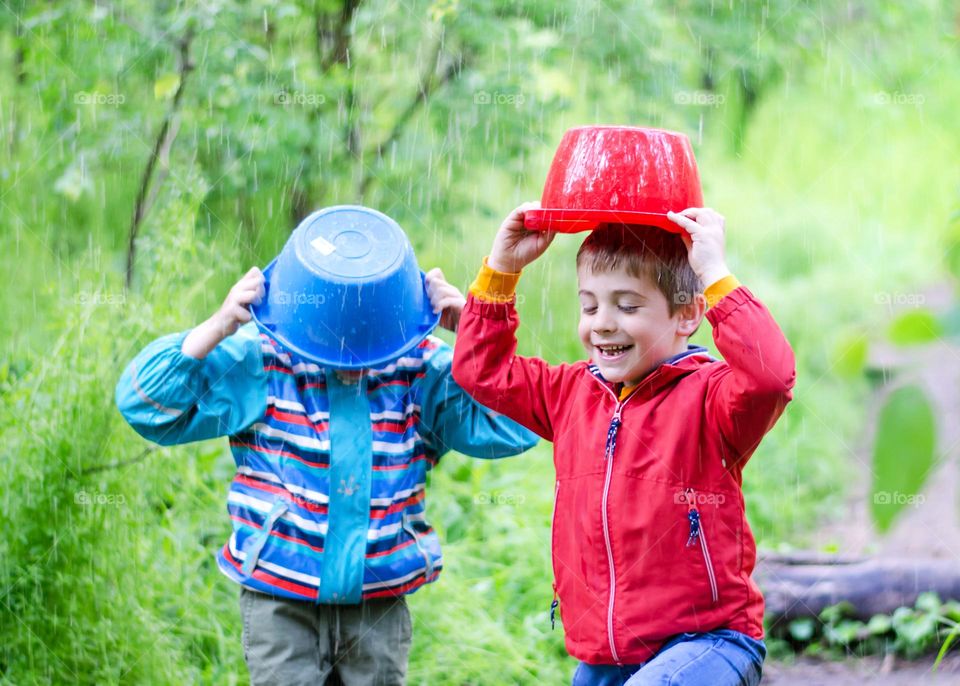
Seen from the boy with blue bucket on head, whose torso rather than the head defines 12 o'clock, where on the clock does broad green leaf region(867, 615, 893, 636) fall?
The broad green leaf is roughly at 8 o'clock from the boy with blue bucket on head.

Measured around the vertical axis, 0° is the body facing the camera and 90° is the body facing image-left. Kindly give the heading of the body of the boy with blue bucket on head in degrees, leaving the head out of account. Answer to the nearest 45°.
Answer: approximately 0°

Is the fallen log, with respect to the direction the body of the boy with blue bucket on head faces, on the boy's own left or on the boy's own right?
on the boy's own left

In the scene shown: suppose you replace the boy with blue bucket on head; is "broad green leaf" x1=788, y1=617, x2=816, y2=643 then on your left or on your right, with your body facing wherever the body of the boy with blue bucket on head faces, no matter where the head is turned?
on your left

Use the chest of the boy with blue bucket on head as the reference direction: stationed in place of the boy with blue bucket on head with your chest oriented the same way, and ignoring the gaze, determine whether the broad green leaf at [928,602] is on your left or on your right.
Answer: on your left

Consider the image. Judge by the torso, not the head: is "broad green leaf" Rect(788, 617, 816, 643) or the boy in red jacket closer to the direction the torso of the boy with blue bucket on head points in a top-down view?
the boy in red jacket

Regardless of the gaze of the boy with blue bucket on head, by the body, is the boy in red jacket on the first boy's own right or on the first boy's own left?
on the first boy's own left
